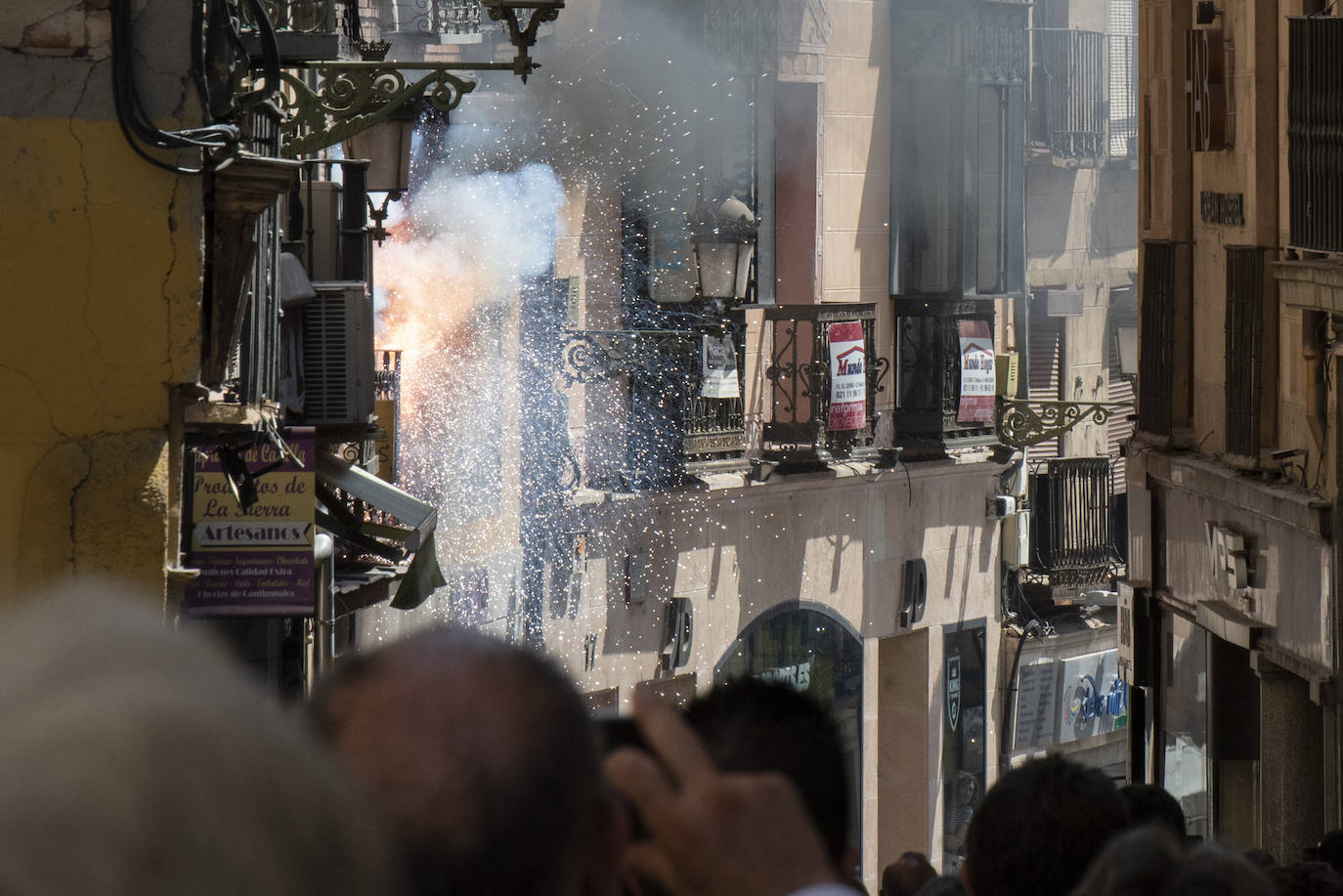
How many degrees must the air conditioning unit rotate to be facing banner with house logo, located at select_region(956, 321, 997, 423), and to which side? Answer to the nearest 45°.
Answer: approximately 45° to its left

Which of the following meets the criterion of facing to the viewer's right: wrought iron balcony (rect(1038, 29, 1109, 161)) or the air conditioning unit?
the air conditioning unit

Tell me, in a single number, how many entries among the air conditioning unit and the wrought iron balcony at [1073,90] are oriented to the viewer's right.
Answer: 1

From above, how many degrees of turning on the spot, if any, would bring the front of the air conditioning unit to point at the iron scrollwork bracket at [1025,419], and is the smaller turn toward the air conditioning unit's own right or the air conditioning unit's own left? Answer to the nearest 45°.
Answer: approximately 45° to the air conditioning unit's own left

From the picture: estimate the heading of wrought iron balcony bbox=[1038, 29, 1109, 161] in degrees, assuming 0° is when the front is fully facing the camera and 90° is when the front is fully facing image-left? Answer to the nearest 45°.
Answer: approximately 45°

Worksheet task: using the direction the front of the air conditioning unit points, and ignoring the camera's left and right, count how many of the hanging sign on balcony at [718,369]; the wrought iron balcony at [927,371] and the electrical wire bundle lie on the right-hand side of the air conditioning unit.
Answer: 1

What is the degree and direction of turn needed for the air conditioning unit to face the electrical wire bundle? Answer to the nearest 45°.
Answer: approximately 90° to its right

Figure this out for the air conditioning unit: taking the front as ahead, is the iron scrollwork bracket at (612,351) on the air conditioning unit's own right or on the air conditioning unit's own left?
on the air conditioning unit's own left

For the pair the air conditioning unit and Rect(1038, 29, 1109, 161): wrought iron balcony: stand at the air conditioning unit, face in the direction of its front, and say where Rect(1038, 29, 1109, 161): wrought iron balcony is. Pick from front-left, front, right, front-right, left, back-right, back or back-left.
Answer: front-left

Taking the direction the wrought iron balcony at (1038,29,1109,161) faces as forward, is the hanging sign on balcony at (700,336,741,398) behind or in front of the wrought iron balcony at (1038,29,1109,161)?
in front

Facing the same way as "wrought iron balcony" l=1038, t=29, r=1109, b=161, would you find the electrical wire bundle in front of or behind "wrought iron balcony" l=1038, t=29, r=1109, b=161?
in front

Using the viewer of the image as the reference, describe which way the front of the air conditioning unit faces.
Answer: facing to the right of the viewer
